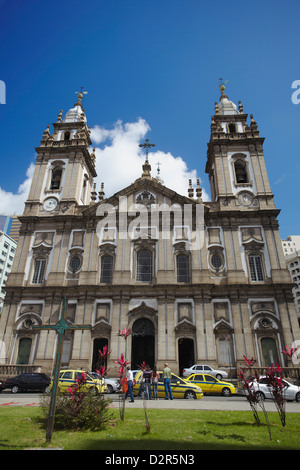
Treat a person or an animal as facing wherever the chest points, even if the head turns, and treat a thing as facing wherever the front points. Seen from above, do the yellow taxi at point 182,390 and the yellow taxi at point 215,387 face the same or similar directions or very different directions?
same or similar directions

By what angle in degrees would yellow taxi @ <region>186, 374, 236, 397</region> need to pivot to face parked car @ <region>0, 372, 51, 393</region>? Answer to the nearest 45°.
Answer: approximately 180°

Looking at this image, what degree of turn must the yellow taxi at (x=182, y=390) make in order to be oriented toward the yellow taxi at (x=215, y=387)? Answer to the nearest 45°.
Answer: approximately 45° to its left

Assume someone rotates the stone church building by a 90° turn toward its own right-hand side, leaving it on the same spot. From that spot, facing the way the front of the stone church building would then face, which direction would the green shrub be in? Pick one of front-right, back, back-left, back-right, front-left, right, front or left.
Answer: left

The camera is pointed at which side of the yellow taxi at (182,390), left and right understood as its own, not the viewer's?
right

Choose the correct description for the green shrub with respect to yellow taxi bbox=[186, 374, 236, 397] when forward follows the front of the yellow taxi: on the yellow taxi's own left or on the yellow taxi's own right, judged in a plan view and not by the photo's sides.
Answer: on the yellow taxi's own right

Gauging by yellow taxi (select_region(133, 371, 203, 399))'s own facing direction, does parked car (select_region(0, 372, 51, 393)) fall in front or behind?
behind

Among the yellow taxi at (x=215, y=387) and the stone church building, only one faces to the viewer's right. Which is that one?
the yellow taxi

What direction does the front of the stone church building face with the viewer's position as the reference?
facing the viewer
